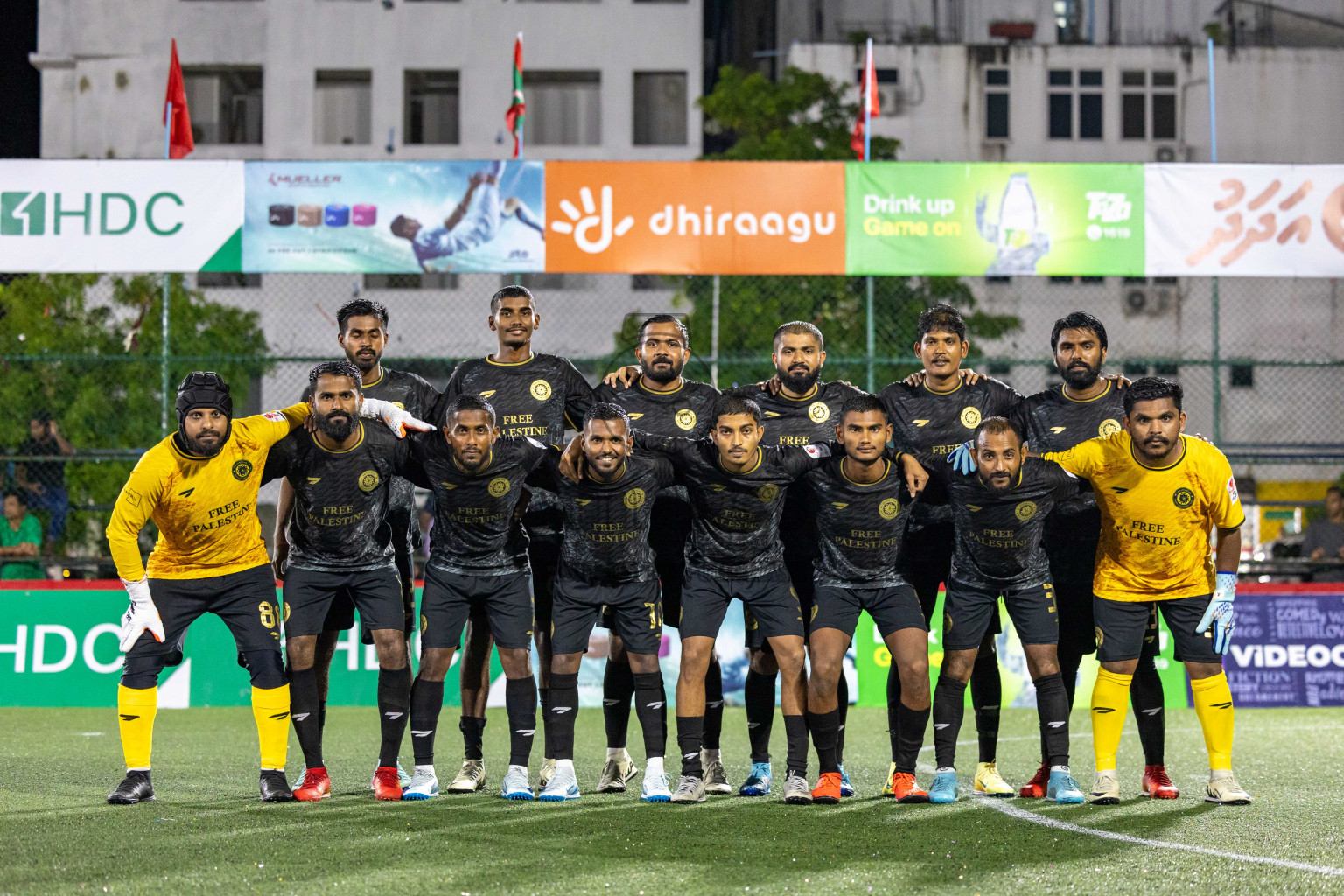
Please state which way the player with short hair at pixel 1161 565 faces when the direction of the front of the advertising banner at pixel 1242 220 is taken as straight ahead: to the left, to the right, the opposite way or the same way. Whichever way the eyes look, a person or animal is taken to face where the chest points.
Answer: the same way

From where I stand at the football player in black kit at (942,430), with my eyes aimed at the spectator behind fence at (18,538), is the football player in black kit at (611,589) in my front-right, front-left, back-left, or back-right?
front-left

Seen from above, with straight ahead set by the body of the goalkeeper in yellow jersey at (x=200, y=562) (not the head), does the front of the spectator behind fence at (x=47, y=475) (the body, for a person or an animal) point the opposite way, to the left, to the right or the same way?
the same way

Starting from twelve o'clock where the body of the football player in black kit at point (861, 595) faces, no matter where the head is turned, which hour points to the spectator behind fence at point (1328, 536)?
The spectator behind fence is roughly at 7 o'clock from the football player in black kit.

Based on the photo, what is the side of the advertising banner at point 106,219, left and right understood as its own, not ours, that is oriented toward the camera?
front

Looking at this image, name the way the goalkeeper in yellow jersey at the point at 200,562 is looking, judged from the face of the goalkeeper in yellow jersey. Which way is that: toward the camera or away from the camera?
toward the camera

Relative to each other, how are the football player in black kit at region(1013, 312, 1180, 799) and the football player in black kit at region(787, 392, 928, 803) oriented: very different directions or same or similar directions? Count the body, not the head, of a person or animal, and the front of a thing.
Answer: same or similar directions

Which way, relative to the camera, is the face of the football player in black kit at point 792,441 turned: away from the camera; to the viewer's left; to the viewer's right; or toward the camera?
toward the camera

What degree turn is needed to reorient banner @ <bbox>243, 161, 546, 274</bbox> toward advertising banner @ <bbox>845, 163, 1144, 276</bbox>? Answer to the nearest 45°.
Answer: approximately 90° to its left

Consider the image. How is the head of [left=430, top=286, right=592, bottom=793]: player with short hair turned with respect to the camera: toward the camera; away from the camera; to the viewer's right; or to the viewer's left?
toward the camera

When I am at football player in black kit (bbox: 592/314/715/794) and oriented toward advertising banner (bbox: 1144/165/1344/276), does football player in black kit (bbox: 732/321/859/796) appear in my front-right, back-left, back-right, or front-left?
front-right

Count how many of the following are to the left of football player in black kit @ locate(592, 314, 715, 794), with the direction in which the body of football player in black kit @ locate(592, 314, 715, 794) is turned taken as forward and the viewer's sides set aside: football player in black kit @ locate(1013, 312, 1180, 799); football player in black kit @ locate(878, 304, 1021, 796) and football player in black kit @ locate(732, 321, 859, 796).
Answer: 3

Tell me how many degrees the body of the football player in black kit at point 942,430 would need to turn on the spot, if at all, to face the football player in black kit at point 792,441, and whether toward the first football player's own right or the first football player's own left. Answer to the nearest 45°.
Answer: approximately 90° to the first football player's own right

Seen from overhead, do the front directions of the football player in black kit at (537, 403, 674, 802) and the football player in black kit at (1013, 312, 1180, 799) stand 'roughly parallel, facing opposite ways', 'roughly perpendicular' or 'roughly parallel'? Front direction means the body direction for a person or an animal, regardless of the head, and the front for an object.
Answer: roughly parallel

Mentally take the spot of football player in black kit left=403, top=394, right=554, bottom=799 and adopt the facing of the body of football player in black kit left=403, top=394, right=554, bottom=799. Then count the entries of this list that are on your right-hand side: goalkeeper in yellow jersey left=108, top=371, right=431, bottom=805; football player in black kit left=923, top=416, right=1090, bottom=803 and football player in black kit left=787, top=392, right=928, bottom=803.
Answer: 1

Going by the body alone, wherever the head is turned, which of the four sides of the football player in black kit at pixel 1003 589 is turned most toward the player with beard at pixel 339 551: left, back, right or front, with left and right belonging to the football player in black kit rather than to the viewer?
right

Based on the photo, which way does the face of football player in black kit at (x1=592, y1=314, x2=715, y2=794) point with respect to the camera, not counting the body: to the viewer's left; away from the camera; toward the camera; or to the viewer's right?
toward the camera

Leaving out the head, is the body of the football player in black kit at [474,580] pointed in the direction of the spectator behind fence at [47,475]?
no

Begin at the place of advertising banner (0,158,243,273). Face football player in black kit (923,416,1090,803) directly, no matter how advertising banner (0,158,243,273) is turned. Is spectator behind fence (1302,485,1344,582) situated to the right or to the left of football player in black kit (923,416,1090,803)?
left

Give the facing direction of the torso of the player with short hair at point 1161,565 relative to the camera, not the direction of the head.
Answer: toward the camera

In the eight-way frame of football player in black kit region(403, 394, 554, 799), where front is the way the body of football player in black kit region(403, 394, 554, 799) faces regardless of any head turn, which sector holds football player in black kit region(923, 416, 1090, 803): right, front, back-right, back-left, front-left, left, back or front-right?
left
